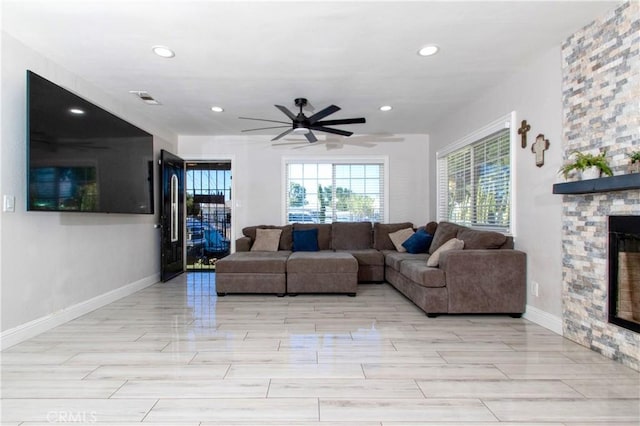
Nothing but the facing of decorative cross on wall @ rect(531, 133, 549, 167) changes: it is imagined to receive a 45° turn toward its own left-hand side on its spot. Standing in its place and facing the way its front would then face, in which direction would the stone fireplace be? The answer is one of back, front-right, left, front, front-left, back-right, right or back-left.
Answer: front-left

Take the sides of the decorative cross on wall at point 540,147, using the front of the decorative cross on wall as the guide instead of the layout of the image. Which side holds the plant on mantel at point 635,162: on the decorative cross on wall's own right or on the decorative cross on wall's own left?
on the decorative cross on wall's own left

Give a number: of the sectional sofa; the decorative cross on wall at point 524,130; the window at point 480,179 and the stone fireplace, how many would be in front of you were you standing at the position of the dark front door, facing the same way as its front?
4

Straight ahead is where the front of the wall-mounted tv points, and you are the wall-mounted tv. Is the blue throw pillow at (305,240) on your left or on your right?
on your left

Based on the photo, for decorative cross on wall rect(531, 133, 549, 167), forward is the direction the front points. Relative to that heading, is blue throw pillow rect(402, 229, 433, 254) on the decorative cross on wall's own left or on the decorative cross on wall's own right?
on the decorative cross on wall's own right

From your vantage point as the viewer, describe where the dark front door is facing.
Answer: facing the viewer and to the right of the viewer

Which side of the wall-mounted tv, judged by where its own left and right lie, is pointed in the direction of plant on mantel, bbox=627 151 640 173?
front

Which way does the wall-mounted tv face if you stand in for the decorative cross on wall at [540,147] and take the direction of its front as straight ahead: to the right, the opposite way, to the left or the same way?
the opposite way

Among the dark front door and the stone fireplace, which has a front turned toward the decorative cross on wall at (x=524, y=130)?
the dark front door

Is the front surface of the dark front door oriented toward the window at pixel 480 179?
yes

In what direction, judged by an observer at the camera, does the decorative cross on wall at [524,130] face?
facing the viewer and to the left of the viewer

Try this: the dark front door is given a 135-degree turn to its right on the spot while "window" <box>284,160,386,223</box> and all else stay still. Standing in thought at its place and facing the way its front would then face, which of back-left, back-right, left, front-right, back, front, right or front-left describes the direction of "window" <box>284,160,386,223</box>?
back

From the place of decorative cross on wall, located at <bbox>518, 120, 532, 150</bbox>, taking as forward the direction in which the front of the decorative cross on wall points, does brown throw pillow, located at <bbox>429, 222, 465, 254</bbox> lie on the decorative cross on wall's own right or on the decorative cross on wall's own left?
on the decorative cross on wall's own right

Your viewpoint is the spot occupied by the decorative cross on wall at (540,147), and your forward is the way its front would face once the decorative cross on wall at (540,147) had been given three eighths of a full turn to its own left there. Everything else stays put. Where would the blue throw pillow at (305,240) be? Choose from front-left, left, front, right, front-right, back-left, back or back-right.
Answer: back

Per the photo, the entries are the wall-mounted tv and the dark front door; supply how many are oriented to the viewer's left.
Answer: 0
